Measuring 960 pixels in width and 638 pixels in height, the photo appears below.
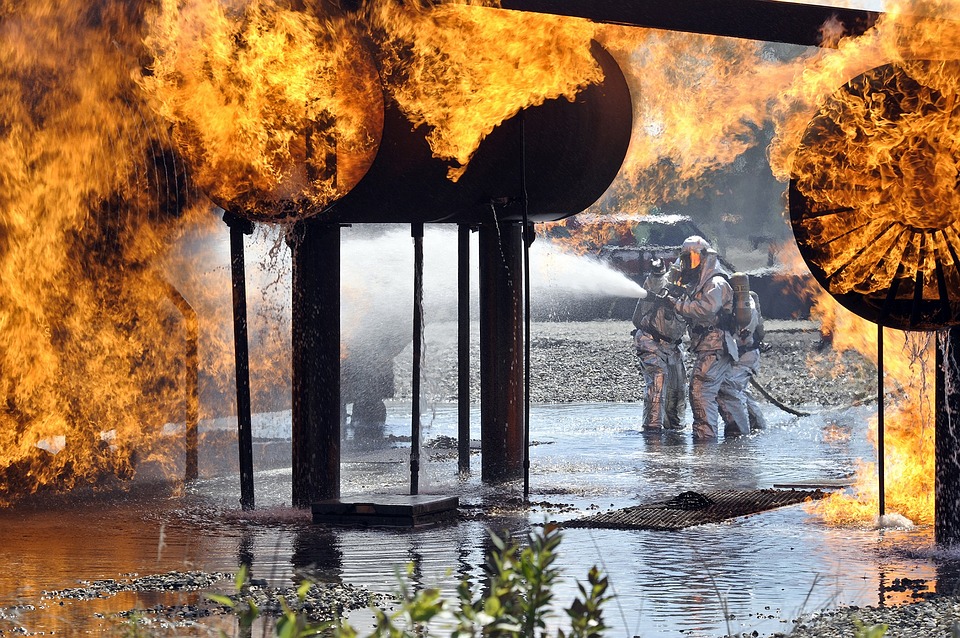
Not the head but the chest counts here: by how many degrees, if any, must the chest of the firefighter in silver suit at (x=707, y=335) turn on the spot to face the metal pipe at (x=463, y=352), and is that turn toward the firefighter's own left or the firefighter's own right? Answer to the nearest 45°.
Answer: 0° — they already face it

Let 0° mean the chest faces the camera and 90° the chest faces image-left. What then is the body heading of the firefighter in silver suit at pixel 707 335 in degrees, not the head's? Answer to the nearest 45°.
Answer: approximately 45°

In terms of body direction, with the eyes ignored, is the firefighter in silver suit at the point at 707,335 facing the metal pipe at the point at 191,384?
yes
